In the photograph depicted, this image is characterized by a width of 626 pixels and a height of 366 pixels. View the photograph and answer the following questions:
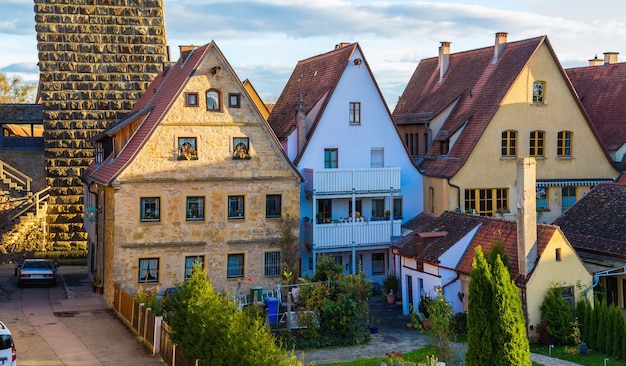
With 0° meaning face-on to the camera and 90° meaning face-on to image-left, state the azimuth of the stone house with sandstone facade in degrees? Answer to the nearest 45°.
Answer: approximately 0°

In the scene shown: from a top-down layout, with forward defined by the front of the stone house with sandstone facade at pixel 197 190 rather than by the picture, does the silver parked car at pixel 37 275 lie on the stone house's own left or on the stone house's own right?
on the stone house's own right

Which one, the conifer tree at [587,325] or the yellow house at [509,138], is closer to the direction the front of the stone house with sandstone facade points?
the conifer tree

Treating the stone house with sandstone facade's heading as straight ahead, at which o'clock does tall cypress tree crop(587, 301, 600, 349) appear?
The tall cypress tree is roughly at 10 o'clock from the stone house with sandstone facade.

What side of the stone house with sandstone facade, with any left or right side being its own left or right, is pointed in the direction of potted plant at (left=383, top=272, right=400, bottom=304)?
left

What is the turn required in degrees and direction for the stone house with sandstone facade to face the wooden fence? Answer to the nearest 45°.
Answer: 0° — it already faces it

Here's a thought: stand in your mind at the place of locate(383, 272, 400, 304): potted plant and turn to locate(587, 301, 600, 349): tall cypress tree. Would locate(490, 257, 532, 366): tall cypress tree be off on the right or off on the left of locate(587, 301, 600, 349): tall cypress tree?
right

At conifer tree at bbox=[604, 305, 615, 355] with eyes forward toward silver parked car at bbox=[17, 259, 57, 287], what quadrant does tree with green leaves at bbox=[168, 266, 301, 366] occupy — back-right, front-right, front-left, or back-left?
front-left

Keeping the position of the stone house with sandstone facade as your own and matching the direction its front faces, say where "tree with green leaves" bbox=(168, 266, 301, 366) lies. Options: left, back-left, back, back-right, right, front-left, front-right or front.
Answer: front

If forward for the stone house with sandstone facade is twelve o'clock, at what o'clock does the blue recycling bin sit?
The blue recycling bin is roughly at 11 o'clock from the stone house with sandstone facade.

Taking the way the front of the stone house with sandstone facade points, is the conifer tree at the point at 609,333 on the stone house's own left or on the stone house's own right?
on the stone house's own left

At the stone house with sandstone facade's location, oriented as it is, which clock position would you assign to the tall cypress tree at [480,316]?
The tall cypress tree is roughly at 11 o'clock from the stone house with sandstone facade.

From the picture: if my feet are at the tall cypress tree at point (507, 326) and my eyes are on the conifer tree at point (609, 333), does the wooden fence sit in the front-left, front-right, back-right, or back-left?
back-left

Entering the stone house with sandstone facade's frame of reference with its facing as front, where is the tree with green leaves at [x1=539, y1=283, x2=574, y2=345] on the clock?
The tree with green leaves is roughly at 10 o'clock from the stone house with sandstone facade.

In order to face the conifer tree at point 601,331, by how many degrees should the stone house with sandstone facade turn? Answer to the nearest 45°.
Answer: approximately 45° to its left
